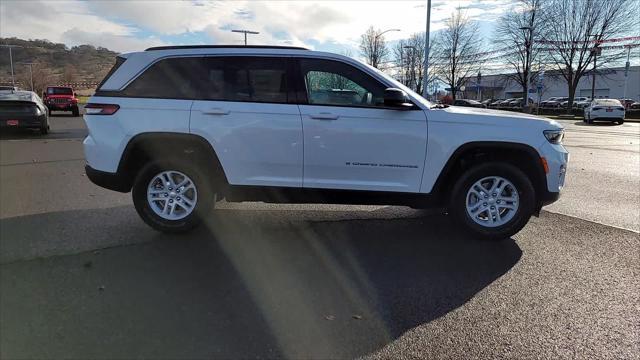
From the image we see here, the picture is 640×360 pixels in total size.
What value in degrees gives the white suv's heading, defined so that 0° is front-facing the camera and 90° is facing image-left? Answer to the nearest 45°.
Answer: approximately 270°

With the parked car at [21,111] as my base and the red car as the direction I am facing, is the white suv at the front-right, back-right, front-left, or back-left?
back-right

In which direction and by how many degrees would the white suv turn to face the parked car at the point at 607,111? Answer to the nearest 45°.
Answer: approximately 45° to its left

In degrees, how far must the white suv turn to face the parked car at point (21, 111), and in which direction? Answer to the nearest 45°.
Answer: approximately 135° to its left

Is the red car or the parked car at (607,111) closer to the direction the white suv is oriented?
the parked car

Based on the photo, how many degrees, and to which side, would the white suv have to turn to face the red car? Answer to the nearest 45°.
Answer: approximately 135° to its left
